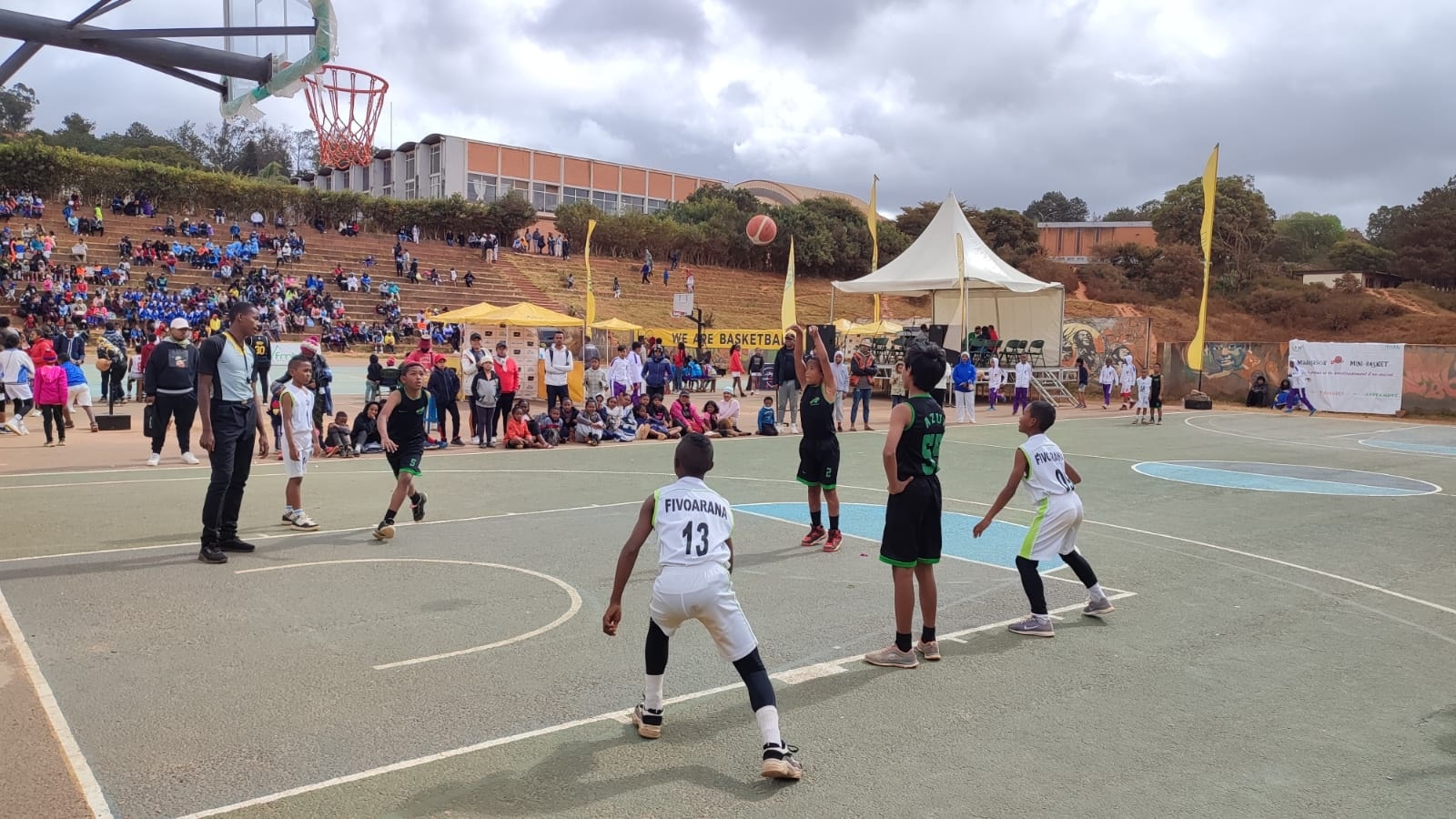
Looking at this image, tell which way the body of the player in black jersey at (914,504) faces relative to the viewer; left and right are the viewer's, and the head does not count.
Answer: facing away from the viewer and to the left of the viewer

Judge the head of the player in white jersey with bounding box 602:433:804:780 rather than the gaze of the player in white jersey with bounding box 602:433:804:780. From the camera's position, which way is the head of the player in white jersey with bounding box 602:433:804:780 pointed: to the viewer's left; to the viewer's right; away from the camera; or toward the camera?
away from the camera

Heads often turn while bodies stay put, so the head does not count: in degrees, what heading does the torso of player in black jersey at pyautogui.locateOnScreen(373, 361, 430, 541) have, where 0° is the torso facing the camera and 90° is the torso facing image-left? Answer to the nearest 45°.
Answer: approximately 315°

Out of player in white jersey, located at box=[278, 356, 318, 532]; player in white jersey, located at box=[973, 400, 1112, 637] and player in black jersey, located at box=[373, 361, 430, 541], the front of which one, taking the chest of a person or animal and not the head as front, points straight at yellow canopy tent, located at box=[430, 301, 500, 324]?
player in white jersey, located at box=[973, 400, 1112, 637]

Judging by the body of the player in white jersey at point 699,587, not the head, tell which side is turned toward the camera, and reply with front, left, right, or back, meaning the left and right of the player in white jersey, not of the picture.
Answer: back

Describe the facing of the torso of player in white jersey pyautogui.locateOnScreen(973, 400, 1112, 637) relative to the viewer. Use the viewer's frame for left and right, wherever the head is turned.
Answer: facing away from the viewer and to the left of the viewer

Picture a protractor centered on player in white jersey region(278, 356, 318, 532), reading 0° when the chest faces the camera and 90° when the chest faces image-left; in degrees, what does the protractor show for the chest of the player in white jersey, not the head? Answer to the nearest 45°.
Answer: approximately 315°

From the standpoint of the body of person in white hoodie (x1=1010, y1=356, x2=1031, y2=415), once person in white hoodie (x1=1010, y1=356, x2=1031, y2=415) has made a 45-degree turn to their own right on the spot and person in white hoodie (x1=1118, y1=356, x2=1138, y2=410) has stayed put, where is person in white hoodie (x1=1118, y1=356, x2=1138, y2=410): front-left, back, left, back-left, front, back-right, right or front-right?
back

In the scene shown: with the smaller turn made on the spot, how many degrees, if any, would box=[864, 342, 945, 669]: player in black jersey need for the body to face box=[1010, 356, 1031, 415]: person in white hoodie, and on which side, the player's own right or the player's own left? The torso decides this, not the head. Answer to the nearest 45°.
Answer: approximately 45° to the player's own right

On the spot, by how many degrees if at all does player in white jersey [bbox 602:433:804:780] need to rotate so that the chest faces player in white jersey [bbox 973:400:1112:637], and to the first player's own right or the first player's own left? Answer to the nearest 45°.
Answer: approximately 45° to the first player's own right

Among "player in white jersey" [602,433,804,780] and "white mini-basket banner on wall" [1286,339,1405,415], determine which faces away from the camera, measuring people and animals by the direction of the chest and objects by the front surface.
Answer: the player in white jersey

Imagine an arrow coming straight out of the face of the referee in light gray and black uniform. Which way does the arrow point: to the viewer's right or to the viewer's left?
to the viewer's right
